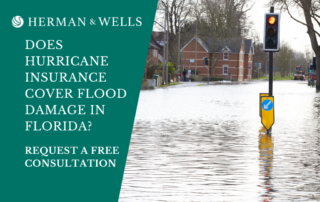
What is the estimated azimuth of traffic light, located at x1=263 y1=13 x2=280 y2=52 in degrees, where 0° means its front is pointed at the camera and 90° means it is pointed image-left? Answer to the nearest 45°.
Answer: approximately 0°

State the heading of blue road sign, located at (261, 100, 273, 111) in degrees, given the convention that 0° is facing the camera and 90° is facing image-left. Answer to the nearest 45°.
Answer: approximately 0°

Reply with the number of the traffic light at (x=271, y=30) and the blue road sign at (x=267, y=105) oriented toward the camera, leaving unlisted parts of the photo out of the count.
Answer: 2
